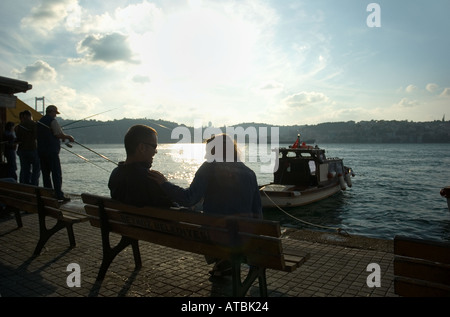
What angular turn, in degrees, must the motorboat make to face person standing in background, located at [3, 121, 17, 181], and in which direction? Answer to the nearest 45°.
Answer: approximately 180°

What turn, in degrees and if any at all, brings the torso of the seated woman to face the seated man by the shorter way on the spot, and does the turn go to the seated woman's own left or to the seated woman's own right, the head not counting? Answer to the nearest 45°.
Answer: approximately 90° to the seated woman's own left

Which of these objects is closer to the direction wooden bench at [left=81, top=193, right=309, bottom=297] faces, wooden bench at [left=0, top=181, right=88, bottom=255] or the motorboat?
the motorboat

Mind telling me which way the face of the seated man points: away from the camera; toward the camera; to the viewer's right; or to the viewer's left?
to the viewer's right

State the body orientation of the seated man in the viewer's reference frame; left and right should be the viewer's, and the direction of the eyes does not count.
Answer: facing away from the viewer and to the right of the viewer

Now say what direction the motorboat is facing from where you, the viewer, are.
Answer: facing away from the viewer and to the right of the viewer

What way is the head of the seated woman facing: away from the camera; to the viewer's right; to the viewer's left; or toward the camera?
away from the camera

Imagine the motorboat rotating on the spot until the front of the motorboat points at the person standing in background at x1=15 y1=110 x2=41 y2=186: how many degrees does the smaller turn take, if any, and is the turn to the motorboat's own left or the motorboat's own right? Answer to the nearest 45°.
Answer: approximately 180°

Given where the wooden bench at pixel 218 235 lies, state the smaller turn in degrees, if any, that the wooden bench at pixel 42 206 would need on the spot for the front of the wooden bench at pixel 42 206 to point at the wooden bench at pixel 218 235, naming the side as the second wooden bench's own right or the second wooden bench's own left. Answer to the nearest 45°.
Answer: approximately 90° to the second wooden bench's own right

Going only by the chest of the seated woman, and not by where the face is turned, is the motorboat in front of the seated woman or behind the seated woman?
in front

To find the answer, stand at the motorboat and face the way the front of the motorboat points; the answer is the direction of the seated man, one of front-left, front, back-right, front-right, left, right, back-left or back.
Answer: back-right

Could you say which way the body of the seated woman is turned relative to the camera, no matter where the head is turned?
away from the camera

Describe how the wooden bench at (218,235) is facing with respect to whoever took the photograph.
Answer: facing away from the viewer and to the right of the viewer
